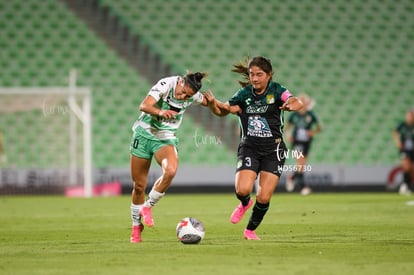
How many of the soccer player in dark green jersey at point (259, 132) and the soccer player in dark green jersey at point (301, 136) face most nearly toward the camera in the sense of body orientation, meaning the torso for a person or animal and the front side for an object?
2

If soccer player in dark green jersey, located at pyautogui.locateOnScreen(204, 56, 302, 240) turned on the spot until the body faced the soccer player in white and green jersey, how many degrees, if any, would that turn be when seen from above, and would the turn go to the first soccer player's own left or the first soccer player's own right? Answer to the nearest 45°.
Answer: approximately 90° to the first soccer player's own right

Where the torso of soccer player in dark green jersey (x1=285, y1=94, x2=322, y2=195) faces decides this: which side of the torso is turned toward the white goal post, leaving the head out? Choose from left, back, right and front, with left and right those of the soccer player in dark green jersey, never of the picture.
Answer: right

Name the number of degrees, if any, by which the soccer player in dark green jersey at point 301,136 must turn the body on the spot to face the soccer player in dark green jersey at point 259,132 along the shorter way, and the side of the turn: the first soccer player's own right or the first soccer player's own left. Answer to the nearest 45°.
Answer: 0° — they already face them

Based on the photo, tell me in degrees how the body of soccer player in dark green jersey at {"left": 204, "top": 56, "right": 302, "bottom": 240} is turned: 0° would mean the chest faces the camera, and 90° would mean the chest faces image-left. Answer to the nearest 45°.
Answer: approximately 0°

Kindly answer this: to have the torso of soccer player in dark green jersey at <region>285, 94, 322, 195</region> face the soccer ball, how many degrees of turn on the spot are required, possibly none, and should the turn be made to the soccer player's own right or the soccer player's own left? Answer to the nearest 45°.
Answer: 0° — they already face it
